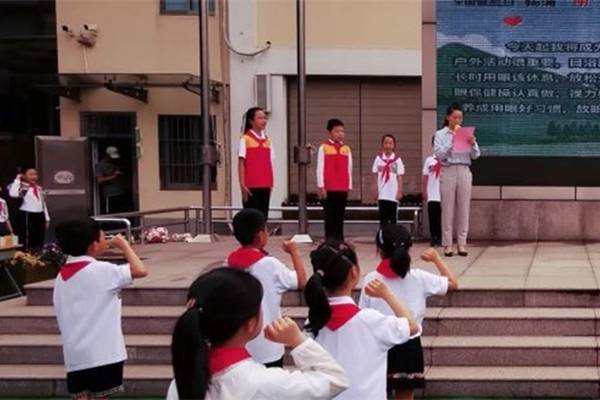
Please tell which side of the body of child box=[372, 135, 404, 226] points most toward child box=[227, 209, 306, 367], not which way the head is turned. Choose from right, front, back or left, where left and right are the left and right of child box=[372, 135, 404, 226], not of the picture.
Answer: front

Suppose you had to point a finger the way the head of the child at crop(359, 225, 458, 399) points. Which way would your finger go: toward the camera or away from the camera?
away from the camera

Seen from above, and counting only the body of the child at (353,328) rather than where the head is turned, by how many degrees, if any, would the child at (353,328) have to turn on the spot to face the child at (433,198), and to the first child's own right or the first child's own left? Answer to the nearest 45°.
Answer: approximately 45° to the first child's own left

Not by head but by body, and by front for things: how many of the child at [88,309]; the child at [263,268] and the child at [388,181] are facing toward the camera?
1

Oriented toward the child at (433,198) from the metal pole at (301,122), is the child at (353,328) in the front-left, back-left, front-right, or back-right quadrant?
front-right

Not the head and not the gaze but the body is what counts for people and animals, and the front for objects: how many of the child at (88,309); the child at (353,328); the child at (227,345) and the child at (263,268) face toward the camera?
0

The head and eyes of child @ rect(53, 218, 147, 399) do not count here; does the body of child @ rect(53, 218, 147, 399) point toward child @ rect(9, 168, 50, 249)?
no

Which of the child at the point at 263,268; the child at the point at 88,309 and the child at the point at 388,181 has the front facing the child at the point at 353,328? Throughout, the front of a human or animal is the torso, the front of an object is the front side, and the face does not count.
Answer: the child at the point at 388,181

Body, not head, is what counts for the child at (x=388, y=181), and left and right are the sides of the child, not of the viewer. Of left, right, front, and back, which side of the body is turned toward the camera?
front

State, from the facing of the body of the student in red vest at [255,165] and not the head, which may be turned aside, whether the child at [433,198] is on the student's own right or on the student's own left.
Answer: on the student's own left

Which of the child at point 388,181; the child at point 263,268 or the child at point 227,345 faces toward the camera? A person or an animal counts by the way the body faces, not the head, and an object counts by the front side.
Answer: the child at point 388,181

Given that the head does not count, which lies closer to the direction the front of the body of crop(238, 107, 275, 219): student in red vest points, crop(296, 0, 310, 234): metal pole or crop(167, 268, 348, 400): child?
the child

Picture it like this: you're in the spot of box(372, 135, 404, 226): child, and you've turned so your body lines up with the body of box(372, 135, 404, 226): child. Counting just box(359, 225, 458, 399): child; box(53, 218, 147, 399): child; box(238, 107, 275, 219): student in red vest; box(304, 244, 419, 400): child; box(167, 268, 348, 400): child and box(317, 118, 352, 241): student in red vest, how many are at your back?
0

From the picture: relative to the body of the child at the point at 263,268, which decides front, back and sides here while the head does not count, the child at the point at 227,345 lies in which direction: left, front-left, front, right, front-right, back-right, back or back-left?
back-right

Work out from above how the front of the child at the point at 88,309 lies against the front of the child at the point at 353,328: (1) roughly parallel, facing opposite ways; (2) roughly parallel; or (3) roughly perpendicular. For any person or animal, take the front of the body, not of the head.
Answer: roughly parallel

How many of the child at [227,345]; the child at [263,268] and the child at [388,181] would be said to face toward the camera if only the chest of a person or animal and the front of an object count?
1

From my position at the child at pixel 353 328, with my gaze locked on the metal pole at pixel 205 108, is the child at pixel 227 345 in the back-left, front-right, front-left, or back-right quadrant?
back-left

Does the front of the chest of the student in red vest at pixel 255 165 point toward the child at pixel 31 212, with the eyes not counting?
no

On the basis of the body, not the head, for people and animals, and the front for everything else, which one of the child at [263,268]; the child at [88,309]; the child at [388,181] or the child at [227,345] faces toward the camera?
the child at [388,181]

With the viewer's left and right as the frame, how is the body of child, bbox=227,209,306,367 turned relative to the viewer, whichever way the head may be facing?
facing away from the viewer and to the right of the viewer

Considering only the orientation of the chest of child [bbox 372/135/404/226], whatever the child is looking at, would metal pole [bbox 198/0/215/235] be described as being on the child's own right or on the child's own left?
on the child's own right

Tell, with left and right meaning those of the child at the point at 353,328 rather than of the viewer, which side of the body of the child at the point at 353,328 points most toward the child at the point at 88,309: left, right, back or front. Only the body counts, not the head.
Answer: left
